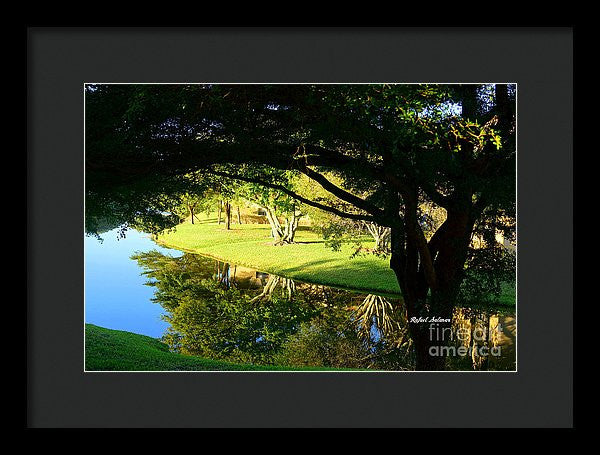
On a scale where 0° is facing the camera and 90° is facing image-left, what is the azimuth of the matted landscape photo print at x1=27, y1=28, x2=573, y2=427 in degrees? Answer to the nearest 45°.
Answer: approximately 0°
